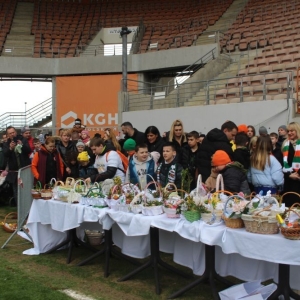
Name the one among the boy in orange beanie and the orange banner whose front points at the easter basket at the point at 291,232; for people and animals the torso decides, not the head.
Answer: the orange banner

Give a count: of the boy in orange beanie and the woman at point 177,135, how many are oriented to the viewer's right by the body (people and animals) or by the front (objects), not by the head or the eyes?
0

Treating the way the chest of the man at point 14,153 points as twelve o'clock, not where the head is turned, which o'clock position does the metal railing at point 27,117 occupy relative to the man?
The metal railing is roughly at 6 o'clock from the man.

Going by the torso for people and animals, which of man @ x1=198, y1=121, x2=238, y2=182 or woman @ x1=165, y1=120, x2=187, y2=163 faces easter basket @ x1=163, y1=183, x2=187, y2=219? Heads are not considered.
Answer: the woman

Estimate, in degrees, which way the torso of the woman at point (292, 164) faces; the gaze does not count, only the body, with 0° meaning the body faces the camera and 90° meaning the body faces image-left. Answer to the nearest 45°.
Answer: approximately 45°

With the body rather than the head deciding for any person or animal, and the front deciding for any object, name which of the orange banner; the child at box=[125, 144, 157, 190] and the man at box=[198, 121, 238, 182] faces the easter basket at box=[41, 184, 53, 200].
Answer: the orange banner

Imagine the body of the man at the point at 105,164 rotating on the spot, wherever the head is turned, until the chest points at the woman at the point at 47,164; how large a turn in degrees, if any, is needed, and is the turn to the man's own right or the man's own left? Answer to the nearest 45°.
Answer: approximately 90° to the man's own right

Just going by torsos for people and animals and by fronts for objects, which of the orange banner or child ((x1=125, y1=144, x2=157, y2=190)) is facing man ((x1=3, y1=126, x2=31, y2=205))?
the orange banner

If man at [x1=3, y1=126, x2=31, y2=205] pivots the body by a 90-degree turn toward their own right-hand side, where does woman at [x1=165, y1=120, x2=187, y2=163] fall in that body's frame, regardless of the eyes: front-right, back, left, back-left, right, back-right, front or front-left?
back-left

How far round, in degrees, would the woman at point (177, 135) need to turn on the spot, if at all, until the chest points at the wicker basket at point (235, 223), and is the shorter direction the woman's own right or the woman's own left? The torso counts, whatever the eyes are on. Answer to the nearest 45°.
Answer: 0° — they already face it

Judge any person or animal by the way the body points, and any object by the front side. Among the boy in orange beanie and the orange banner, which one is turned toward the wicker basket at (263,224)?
the orange banner
